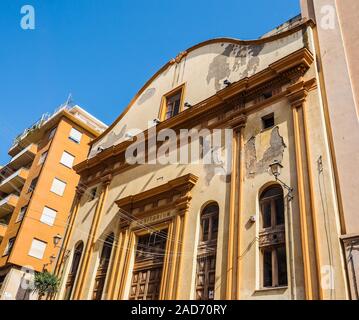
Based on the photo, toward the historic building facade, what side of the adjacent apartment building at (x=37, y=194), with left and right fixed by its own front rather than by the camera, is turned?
left

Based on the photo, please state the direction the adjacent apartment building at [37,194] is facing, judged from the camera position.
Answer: facing the viewer and to the left of the viewer

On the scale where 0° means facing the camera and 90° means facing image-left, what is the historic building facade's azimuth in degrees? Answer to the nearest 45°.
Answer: approximately 45°

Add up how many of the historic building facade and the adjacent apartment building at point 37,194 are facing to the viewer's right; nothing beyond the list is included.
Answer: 0

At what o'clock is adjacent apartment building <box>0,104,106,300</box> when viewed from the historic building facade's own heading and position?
The adjacent apartment building is roughly at 3 o'clock from the historic building facade.
